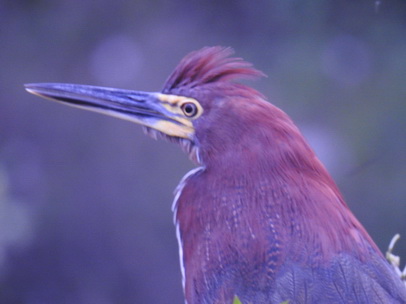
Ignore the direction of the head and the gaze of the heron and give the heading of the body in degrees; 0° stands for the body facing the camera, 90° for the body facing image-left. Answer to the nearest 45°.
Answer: approximately 90°
